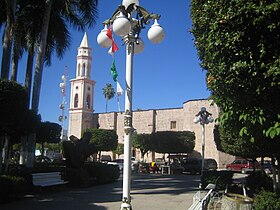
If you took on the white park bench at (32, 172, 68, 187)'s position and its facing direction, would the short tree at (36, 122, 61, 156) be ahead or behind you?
behind

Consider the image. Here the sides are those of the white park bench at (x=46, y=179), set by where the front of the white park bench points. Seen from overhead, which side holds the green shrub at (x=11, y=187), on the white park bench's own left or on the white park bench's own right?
on the white park bench's own right

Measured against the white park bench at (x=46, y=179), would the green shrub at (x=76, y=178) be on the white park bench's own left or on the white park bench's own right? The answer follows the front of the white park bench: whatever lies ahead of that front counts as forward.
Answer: on the white park bench's own left

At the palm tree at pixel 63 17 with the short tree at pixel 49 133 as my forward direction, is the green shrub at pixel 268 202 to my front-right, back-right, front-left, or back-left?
back-right

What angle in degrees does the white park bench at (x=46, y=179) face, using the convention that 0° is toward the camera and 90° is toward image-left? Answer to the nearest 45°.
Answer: approximately 315°

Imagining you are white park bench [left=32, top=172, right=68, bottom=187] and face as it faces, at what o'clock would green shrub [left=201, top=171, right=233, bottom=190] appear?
The green shrub is roughly at 11 o'clock from the white park bench.

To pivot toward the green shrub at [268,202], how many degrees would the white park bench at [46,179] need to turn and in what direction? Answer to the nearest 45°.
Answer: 0° — it already faces it

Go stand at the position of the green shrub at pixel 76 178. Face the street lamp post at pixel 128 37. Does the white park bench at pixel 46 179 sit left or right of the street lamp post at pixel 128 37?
right
